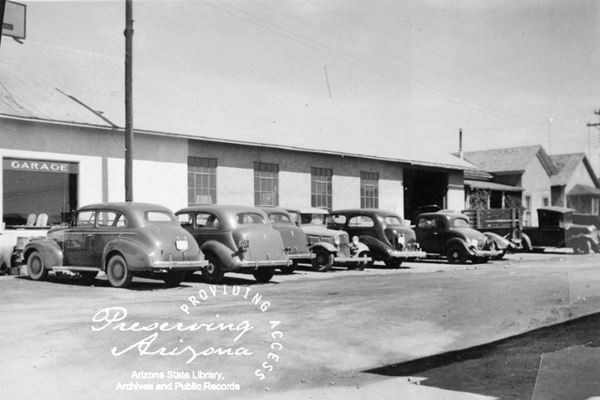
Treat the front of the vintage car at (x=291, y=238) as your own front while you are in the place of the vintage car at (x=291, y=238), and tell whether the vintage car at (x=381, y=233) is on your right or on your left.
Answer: on your right

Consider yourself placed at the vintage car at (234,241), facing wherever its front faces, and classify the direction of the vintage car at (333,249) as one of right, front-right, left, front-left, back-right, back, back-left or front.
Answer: right

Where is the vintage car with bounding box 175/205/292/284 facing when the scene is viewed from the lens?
facing away from the viewer and to the left of the viewer

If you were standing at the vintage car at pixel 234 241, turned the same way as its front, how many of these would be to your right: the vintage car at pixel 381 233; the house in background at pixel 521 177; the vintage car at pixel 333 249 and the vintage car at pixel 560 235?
4

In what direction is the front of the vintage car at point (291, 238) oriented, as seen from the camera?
facing away from the viewer and to the left of the viewer

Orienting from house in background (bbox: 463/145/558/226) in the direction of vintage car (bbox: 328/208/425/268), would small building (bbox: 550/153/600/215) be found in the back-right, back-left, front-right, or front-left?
back-left

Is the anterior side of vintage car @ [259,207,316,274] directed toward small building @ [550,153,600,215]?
no

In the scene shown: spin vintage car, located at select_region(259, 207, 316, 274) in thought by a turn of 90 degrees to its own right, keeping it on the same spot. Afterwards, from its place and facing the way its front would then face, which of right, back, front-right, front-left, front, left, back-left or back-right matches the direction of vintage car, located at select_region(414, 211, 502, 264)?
front

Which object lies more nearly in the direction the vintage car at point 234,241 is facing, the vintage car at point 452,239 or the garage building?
the garage building

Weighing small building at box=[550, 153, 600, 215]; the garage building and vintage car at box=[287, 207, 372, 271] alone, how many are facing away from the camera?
0

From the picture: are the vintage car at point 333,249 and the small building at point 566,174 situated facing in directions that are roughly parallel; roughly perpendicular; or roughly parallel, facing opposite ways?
roughly parallel

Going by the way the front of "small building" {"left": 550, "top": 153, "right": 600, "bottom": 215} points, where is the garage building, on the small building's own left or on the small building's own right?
on the small building's own right

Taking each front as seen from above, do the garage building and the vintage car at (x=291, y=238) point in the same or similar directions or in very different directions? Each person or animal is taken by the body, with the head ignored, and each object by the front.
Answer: very different directions

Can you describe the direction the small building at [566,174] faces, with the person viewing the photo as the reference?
facing the viewer and to the right of the viewer

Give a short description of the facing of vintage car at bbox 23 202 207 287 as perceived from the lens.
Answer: facing away from the viewer and to the left of the viewer
